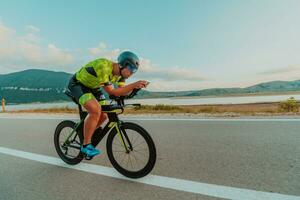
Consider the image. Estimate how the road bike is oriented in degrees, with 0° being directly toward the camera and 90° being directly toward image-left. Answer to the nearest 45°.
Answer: approximately 315°

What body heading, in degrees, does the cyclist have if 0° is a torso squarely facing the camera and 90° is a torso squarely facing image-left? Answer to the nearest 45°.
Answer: approximately 315°
